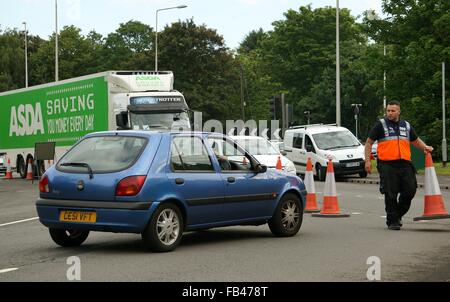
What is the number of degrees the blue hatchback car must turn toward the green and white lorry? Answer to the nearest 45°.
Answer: approximately 45° to its left

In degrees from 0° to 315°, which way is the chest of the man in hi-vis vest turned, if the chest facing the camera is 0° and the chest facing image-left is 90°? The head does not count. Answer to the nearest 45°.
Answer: approximately 0°

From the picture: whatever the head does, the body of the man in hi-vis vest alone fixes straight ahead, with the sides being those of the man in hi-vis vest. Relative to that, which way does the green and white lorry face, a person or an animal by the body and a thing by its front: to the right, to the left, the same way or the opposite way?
to the left

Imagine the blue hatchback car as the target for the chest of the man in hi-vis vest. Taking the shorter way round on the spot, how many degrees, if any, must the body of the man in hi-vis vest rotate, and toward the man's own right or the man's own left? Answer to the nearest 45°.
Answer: approximately 45° to the man's own right

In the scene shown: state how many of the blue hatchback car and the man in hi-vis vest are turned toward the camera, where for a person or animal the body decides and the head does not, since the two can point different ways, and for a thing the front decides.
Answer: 1

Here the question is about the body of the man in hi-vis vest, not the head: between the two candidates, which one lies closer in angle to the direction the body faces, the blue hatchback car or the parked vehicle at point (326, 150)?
the blue hatchback car

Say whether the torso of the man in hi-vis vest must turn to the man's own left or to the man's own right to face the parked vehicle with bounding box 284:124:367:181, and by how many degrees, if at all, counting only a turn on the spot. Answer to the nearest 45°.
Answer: approximately 180°

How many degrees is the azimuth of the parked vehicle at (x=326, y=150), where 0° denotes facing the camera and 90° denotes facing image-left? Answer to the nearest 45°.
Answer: approximately 315°

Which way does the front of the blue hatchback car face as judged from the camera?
facing away from the viewer and to the right of the viewer

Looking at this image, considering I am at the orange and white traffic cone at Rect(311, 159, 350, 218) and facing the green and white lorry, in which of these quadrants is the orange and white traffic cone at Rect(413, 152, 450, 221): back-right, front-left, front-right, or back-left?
back-right
